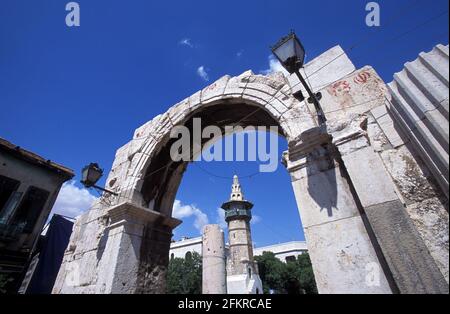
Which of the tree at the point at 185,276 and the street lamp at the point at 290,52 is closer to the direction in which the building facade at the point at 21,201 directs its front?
the street lamp

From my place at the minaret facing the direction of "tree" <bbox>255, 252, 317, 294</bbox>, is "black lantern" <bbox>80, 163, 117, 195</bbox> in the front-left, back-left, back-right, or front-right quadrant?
back-right

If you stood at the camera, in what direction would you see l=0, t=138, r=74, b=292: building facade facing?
facing the viewer and to the right of the viewer

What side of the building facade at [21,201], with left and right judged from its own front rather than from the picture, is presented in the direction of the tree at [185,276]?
left

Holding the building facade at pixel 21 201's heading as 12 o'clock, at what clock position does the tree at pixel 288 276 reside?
The tree is roughly at 10 o'clock from the building facade.

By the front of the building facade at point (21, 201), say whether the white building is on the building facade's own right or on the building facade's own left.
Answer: on the building facade's own left

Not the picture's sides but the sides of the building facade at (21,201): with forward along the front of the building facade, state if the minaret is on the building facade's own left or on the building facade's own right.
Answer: on the building facade's own left
